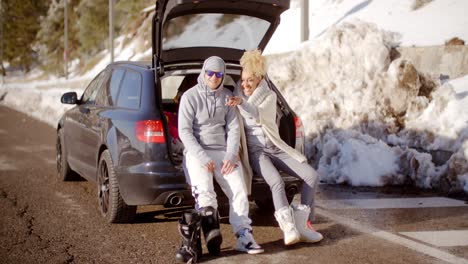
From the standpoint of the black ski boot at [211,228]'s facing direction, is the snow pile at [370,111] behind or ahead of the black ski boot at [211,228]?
behind

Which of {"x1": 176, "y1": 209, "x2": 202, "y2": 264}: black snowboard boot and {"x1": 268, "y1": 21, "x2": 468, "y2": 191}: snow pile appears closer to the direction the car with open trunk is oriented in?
the snow pile

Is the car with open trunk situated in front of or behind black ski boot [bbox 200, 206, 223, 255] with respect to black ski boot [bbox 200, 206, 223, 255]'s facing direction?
behind

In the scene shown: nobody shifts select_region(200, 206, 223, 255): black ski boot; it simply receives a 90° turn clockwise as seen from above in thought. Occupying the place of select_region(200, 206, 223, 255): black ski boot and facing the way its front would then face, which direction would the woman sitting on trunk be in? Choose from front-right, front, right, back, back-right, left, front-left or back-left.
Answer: back-right

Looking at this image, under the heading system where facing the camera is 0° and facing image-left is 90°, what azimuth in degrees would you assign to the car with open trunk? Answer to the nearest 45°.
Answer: approximately 135°

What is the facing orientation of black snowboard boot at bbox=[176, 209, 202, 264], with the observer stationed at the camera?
facing the viewer and to the left of the viewer

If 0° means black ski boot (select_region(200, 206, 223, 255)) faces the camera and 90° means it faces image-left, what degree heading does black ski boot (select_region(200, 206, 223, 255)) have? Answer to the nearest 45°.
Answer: approximately 0°

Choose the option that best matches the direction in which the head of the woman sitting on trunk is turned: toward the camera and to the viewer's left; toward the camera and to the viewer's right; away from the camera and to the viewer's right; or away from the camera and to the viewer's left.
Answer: toward the camera and to the viewer's left

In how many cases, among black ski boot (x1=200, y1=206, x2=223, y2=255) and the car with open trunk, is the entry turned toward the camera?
1
